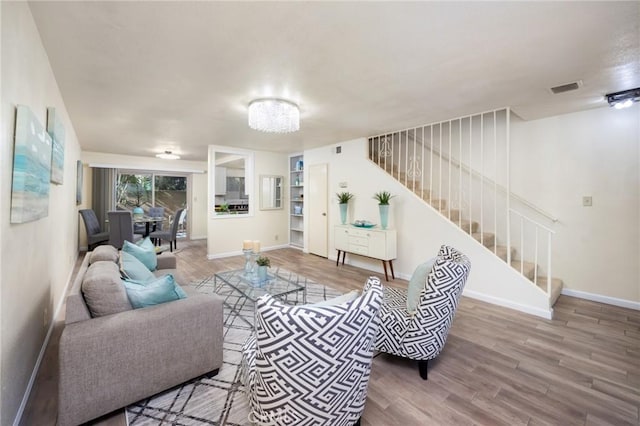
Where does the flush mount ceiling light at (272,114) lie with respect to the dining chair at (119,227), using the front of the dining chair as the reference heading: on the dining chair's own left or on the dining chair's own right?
on the dining chair's own right

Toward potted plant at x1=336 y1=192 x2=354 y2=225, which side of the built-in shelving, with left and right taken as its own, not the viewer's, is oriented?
left

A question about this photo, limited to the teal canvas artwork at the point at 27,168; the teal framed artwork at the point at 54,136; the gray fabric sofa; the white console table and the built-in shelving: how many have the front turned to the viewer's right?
3

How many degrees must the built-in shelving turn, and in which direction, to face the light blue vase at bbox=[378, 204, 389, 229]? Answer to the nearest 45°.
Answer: approximately 90° to its left

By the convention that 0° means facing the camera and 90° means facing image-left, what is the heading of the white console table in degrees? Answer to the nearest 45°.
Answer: approximately 45°

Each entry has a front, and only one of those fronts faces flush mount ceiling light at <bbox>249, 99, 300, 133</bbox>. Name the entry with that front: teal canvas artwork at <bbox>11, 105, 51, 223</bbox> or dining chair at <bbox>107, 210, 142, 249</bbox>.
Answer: the teal canvas artwork

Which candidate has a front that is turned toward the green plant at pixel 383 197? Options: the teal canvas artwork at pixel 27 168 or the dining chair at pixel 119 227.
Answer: the teal canvas artwork

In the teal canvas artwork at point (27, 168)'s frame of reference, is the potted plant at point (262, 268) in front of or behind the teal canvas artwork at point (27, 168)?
in front

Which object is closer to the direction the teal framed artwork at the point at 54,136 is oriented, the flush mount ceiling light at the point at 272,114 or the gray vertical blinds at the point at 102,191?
the flush mount ceiling light

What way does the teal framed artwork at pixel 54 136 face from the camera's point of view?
to the viewer's right

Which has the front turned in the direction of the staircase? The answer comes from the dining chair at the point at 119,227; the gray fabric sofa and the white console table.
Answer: the gray fabric sofa

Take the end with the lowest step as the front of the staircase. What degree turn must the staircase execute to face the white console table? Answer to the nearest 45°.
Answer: approximately 135° to its right

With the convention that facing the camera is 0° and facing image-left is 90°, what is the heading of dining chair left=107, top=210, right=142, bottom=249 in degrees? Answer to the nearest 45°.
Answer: approximately 225°

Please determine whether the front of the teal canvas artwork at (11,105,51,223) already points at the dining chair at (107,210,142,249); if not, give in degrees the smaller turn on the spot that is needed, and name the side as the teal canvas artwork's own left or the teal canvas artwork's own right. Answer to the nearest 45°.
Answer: approximately 90° to the teal canvas artwork's own left

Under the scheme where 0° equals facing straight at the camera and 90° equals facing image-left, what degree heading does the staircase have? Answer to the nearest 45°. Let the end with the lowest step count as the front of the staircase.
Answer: approximately 315°
